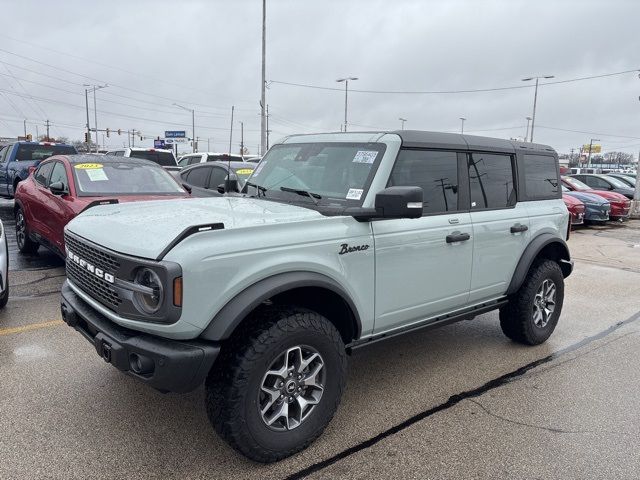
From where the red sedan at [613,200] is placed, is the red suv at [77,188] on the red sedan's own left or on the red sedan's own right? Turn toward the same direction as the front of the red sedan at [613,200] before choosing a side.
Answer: on the red sedan's own right

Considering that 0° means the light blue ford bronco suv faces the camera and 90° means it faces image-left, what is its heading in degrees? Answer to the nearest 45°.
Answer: approximately 45°

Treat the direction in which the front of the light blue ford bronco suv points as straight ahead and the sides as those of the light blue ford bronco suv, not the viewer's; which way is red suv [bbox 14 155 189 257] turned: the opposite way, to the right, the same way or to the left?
to the left

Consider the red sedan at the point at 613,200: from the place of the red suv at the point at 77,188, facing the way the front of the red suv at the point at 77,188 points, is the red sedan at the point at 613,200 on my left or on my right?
on my left

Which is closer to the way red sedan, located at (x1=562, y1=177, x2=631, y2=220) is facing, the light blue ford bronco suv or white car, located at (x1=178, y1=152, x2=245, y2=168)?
the light blue ford bronco suv

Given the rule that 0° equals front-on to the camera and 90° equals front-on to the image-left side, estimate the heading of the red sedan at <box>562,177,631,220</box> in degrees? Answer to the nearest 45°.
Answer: approximately 315°

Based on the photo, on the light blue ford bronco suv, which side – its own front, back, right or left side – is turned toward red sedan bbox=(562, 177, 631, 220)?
back
